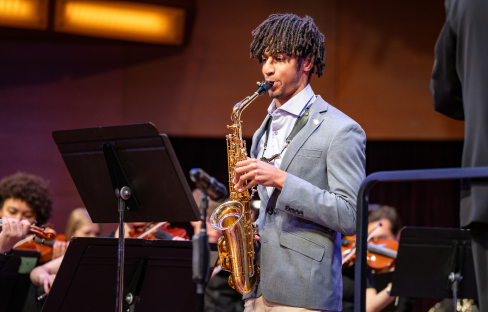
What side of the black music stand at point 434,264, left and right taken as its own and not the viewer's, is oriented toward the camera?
back

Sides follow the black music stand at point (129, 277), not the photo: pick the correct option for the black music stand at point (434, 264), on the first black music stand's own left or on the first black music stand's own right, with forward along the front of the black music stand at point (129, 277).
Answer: on the first black music stand's own right

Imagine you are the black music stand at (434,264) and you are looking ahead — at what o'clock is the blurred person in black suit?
The blurred person in black suit is roughly at 6 o'clock from the black music stand.

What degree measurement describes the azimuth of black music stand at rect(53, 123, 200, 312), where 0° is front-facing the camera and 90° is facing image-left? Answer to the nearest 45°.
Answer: approximately 225°

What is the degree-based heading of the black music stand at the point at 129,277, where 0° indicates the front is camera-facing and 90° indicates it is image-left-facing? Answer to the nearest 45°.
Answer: approximately 180°

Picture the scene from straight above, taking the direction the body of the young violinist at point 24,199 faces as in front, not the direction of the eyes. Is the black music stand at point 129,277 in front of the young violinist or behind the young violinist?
in front
